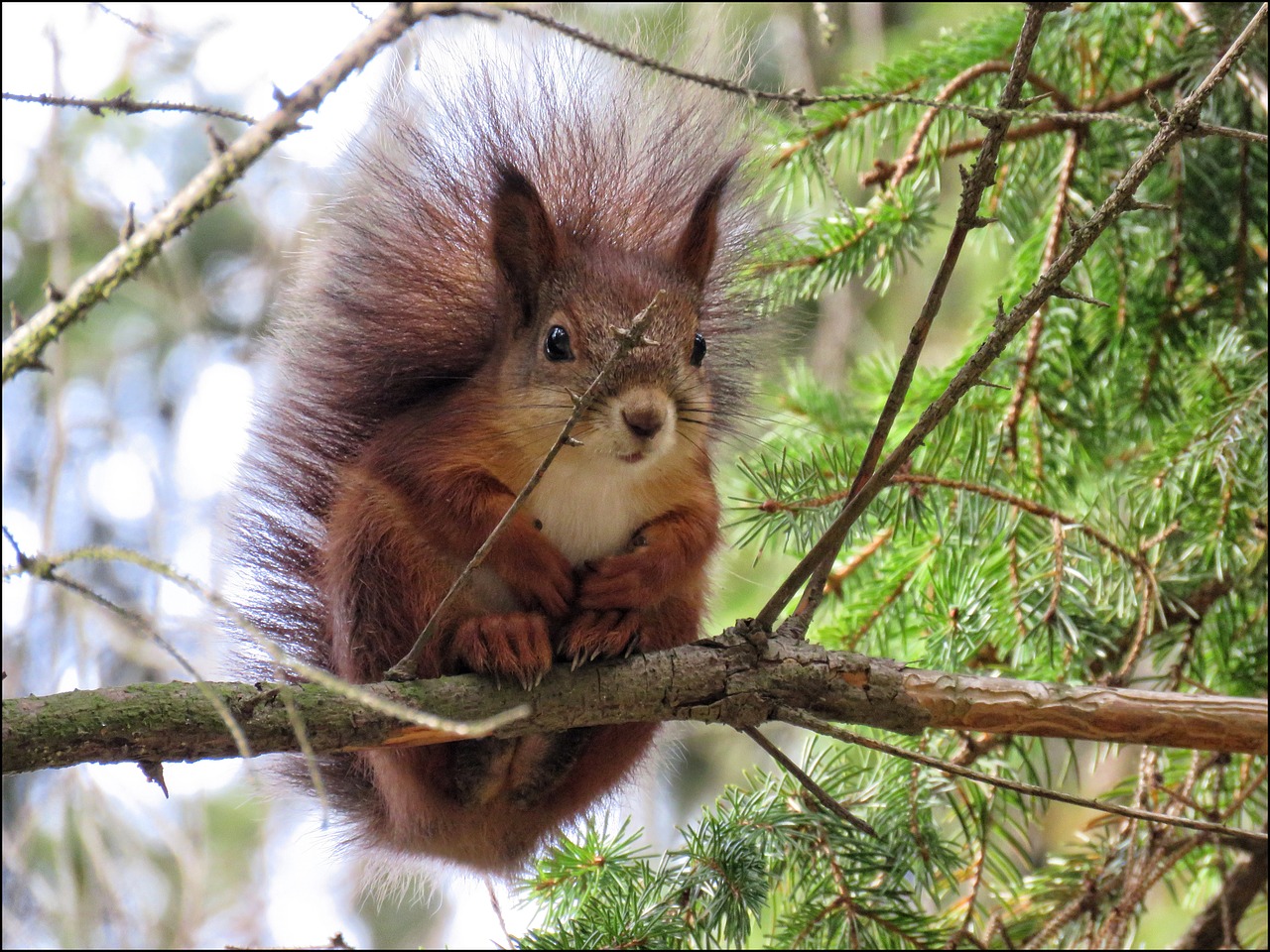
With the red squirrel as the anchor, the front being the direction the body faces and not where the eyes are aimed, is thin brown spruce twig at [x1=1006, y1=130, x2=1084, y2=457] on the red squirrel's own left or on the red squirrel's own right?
on the red squirrel's own left

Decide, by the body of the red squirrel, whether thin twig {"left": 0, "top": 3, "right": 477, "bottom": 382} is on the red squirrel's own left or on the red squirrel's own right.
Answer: on the red squirrel's own right
